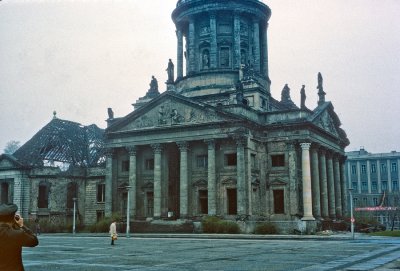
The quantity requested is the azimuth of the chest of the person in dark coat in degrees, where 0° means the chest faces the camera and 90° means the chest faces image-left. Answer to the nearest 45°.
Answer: approximately 180°
